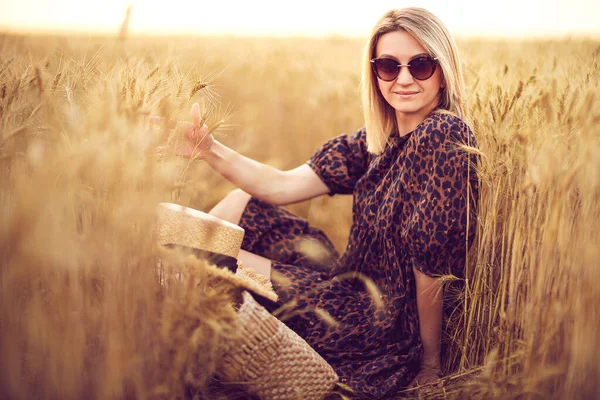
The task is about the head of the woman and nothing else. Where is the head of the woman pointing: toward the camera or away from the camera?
toward the camera

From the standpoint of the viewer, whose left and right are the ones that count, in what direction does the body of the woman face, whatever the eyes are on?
facing the viewer and to the left of the viewer
